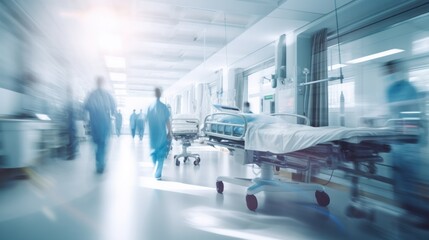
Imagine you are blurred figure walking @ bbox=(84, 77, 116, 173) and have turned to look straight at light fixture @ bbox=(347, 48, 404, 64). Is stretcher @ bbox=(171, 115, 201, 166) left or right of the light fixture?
left
